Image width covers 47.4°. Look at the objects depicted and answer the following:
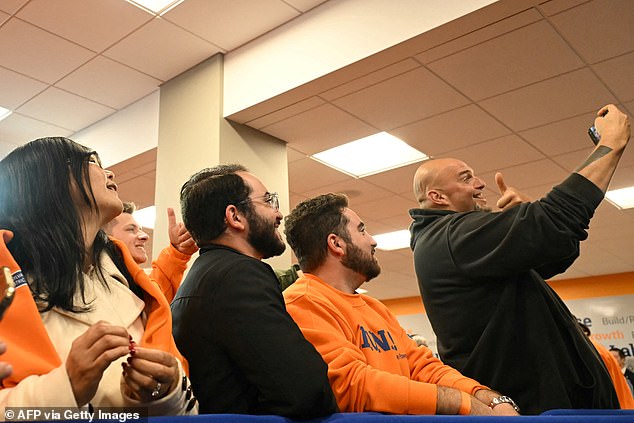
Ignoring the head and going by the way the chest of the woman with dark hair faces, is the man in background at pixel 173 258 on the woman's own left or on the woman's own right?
on the woman's own left

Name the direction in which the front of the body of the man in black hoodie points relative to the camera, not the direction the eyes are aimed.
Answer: to the viewer's right

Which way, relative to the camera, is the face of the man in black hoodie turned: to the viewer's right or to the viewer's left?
to the viewer's right

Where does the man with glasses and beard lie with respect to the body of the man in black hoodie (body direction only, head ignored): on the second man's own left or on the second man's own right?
on the second man's own right

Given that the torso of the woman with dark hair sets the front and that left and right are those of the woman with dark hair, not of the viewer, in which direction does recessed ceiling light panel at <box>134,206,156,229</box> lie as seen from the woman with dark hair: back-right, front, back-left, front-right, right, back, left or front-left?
back-left

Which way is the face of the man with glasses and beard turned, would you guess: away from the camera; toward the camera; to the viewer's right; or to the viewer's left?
to the viewer's right

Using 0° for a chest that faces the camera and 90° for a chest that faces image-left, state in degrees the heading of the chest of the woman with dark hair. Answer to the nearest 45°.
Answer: approximately 315°

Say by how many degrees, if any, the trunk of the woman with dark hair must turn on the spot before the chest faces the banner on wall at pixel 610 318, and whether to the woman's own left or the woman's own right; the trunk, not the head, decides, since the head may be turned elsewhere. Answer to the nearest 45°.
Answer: approximately 90° to the woman's own left

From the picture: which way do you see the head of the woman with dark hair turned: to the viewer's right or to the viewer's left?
to the viewer's right

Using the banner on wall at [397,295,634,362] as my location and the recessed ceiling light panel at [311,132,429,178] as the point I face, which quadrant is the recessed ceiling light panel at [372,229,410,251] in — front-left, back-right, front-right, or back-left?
front-right

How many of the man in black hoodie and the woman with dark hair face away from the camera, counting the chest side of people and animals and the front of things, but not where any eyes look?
0
